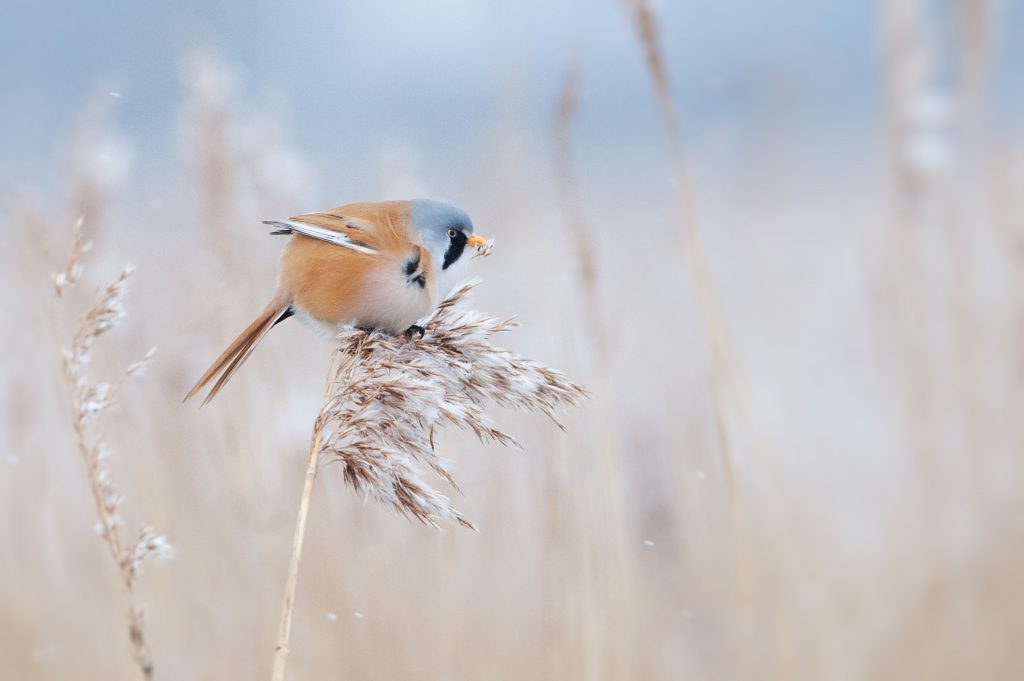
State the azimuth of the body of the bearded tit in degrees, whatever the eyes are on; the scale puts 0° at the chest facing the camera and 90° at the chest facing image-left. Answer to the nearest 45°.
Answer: approximately 270°

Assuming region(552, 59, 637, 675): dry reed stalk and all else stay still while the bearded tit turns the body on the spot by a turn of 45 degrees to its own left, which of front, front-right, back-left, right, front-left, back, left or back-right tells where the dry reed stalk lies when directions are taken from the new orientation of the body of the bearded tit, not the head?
front
